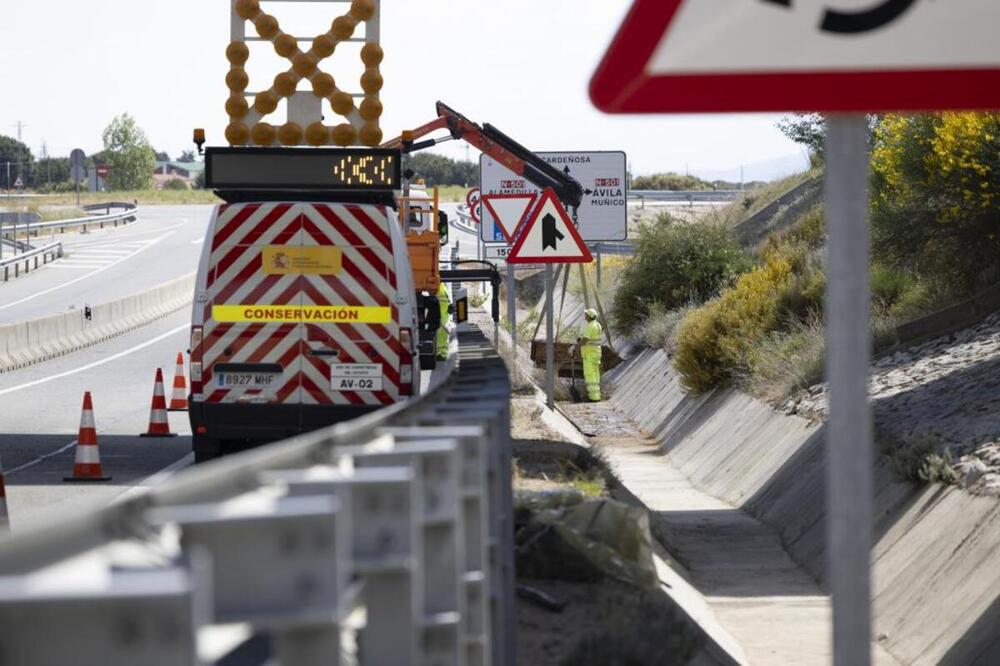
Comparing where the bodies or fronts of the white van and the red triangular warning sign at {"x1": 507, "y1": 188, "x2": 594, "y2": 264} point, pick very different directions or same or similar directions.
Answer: very different directions

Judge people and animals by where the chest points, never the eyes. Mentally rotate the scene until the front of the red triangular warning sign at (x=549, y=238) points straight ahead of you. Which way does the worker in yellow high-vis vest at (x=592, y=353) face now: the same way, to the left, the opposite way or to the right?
to the right

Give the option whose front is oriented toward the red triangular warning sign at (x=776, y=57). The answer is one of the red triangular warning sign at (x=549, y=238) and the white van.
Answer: the red triangular warning sign at (x=549, y=238)

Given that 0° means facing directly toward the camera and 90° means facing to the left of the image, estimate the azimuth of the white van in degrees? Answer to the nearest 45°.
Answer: approximately 180°

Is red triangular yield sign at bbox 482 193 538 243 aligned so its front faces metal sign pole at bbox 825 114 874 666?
yes

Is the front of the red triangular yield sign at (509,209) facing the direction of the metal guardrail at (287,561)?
yes

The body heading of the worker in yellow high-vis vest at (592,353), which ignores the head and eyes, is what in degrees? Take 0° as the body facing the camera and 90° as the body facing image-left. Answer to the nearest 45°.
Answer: approximately 90°
